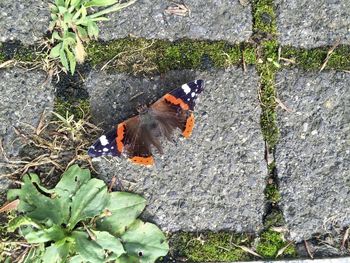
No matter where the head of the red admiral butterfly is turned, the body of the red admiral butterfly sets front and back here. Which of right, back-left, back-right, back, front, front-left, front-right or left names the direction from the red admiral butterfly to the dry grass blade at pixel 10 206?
front-left

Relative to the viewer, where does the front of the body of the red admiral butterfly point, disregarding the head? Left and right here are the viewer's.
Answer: facing away from the viewer and to the left of the viewer

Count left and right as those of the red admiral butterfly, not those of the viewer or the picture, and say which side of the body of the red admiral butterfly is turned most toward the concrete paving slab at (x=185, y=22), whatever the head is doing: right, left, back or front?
right

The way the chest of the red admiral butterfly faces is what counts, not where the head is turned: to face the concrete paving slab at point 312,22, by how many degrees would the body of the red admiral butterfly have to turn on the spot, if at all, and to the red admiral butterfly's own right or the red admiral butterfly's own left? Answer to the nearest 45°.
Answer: approximately 135° to the red admiral butterfly's own right

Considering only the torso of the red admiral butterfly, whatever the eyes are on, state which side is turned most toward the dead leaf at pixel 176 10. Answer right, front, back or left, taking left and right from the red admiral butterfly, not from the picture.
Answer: front

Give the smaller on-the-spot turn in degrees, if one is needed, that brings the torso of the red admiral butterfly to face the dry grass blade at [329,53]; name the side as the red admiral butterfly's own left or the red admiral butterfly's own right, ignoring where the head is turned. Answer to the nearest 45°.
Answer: approximately 135° to the red admiral butterfly's own right

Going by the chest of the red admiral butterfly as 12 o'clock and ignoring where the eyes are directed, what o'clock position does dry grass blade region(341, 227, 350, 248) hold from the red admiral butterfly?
The dry grass blade is roughly at 5 o'clock from the red admiral butterfly.

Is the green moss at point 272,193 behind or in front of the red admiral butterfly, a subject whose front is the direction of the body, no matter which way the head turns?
behind

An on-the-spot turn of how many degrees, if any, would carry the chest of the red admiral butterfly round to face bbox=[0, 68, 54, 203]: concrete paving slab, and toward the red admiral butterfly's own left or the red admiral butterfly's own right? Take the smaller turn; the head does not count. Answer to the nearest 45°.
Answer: approximately 45° to the red admiral butterfly's own left
